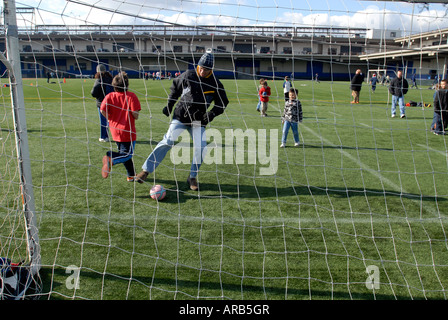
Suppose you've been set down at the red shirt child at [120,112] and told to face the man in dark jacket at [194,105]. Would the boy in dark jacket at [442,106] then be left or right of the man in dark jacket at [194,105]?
left

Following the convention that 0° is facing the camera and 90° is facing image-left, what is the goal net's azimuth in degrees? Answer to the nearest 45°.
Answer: approximately 180°

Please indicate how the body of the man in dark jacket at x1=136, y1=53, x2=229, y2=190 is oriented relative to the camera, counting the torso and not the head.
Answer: toward the camera

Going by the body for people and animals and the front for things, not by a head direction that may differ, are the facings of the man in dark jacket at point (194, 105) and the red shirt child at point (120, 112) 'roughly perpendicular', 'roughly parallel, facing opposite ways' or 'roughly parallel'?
roughly parallel, facing opposite ways

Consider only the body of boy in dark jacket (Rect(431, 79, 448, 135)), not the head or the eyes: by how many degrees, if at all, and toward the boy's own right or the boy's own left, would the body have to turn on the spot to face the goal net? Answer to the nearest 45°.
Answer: approximately 45° to the boy's own left

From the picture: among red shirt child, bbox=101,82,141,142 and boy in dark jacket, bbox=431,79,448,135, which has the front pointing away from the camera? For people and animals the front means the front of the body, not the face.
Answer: the red shirt child

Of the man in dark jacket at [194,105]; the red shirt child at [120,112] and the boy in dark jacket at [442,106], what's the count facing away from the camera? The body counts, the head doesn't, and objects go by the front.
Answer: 1

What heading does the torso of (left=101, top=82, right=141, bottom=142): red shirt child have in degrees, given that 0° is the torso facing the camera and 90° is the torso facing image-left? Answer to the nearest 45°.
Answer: approximately 180°

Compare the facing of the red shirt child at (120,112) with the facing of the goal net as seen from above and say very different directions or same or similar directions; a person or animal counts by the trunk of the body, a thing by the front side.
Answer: same or similar directions

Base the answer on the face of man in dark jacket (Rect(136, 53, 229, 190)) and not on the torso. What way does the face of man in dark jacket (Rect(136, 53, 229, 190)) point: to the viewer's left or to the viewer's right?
to the viewer's left
